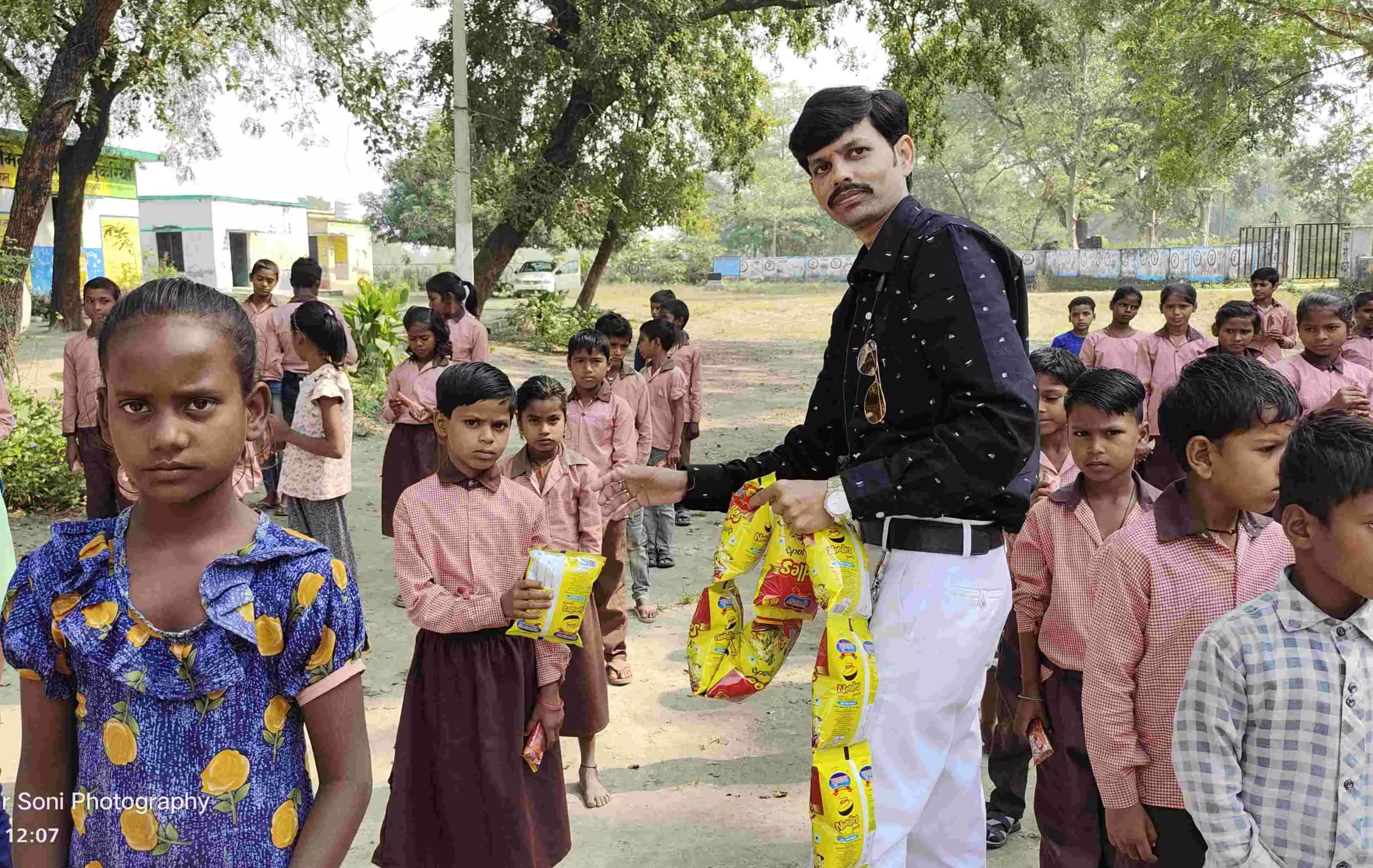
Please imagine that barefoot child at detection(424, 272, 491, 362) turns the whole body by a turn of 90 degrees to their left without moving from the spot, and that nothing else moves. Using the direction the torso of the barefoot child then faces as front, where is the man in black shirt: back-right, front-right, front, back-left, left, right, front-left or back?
front

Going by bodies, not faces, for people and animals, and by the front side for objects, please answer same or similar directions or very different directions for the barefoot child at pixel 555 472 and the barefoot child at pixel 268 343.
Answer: same or similar directions

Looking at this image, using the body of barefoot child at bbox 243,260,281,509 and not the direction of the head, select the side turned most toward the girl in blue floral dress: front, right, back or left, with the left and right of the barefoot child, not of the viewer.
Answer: front

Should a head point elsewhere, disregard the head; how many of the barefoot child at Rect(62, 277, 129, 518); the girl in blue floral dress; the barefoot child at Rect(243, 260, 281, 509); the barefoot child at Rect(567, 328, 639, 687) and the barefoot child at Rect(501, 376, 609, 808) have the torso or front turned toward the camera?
5

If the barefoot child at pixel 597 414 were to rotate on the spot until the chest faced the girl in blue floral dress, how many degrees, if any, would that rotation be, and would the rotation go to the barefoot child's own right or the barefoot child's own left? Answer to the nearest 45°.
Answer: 0° — they already face them

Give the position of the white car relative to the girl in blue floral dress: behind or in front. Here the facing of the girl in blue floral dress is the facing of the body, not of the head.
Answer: behind

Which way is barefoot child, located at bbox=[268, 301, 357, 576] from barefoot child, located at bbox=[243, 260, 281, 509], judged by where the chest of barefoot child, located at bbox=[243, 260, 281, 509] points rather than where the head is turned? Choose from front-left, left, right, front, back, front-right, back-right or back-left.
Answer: front

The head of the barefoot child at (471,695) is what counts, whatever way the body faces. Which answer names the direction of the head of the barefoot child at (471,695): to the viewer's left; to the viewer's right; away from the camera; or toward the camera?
toward the camera

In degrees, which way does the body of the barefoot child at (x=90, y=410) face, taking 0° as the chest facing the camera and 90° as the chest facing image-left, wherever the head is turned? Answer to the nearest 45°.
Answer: approximately 0°

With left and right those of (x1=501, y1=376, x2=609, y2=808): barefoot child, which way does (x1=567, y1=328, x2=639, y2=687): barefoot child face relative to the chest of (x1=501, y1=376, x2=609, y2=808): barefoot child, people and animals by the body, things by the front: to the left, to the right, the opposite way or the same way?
the same way

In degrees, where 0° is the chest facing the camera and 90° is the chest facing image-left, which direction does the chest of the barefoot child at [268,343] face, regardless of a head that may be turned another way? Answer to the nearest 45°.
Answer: approximately 0°

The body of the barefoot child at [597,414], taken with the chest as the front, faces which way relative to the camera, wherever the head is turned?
toward the camera

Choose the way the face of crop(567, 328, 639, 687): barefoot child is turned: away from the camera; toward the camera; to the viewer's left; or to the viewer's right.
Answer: toward the camera

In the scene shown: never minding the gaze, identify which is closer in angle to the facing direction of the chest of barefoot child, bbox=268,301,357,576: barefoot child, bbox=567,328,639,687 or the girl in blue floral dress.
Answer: the girl in blue floral dress

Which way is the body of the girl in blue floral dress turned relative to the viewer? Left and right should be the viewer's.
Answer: facing the viewer
